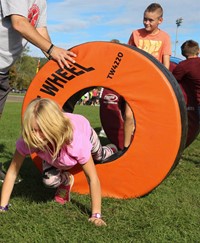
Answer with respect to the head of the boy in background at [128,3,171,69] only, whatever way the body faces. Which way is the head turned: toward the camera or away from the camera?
toward the camera

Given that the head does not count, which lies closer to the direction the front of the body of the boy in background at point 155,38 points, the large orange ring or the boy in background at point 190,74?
the large orange ring

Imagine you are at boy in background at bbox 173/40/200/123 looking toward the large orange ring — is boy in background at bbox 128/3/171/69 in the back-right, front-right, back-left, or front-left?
front-right

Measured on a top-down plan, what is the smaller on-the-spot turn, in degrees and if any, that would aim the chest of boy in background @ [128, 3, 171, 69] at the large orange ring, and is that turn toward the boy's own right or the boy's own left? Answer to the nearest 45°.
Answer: approximately 45° to the boy's own left

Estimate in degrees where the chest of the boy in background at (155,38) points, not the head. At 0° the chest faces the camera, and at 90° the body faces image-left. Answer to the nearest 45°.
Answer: approximately 45°
